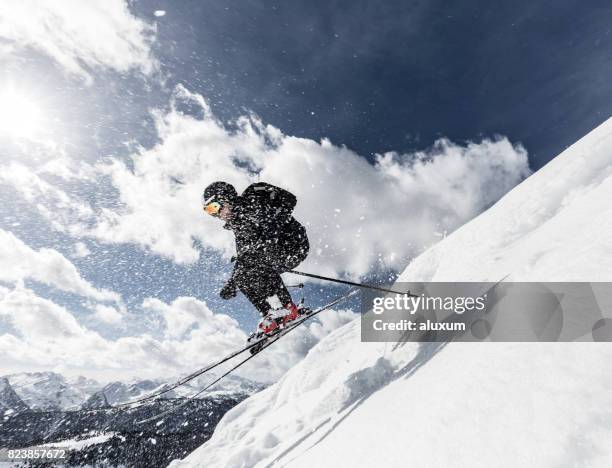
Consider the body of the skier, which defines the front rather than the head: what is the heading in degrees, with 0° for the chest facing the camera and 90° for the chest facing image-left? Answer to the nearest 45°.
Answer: approximately 90°
